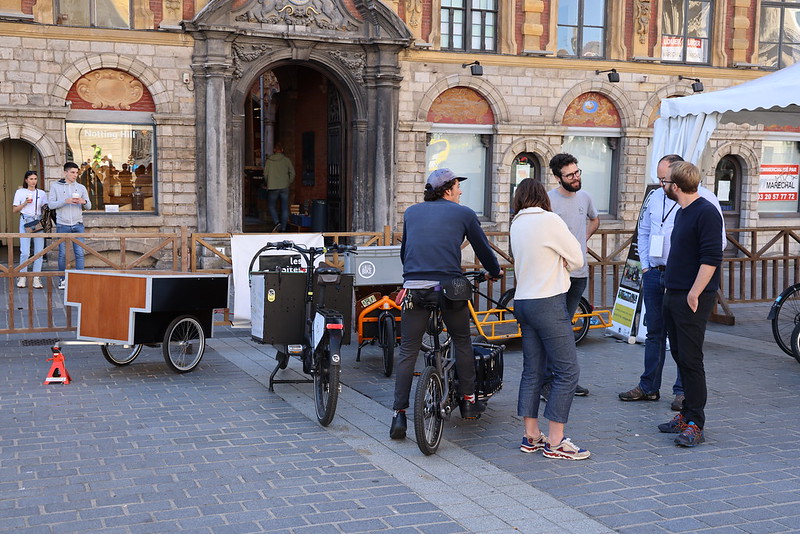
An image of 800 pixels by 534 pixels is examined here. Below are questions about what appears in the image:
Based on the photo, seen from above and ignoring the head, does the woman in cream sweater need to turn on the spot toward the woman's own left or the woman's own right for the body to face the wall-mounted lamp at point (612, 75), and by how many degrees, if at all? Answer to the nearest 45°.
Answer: approximately 45° to the woman's own left

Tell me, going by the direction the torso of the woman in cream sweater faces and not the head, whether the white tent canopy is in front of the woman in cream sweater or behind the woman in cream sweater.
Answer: in front

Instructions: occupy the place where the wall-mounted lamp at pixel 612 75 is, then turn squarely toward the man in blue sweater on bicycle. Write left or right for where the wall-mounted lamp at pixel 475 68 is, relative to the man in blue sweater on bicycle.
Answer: right

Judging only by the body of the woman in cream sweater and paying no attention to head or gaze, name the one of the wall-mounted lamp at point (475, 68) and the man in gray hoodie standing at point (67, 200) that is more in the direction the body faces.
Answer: the wall-mounted lamp

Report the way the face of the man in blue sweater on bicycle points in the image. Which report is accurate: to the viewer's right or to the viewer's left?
to the viewer's right

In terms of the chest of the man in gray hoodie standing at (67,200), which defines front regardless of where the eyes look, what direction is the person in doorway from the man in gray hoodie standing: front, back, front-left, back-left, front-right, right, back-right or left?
back-left

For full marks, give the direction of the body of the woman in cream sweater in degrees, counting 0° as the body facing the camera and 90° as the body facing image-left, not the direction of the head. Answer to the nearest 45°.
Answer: approximately 225°

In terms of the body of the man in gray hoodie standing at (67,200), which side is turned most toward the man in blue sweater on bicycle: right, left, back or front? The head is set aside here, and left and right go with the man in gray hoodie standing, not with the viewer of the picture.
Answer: front

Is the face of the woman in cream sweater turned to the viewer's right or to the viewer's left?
to the viewer's right

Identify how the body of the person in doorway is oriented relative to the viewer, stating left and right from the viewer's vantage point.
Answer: facing away from the viewer

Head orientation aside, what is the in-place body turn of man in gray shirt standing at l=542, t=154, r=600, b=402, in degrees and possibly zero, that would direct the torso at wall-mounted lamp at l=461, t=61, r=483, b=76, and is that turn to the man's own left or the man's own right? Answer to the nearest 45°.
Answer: approximately 135° to the man's own left

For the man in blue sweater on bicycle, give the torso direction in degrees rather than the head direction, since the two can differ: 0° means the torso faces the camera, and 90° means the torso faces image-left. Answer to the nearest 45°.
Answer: approximately 225°

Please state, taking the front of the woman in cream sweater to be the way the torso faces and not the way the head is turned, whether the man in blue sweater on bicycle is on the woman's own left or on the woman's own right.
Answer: on the woman's own left
